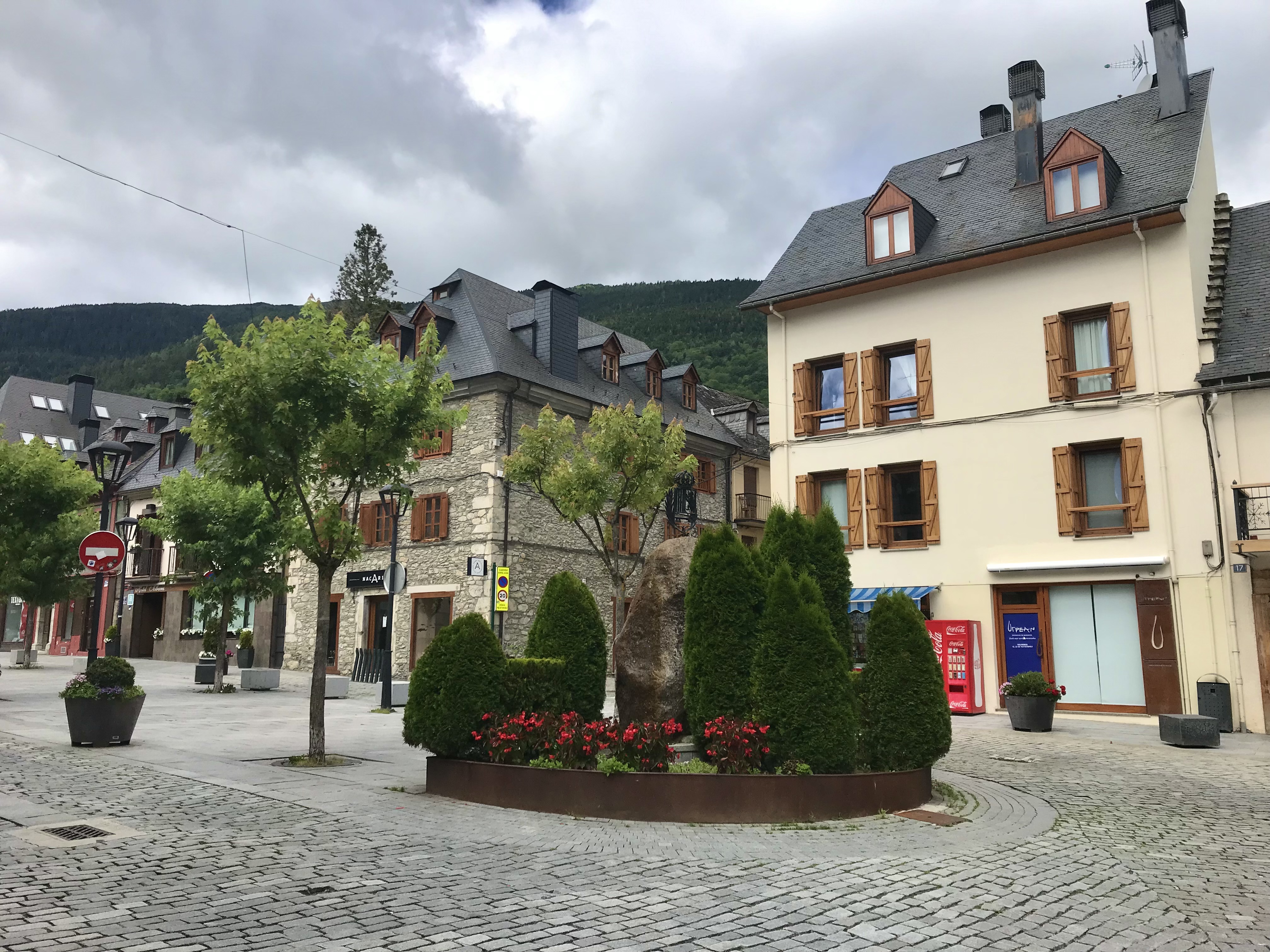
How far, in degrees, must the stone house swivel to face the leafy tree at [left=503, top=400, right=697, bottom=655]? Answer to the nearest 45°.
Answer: approximately 45° to its left

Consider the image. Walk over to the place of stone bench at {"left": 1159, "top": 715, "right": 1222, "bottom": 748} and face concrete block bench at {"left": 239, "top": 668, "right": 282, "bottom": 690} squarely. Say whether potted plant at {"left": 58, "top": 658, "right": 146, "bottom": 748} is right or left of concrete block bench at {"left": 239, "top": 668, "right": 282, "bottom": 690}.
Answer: left

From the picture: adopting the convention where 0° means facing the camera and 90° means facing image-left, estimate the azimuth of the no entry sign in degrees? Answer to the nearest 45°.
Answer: approximately 0°

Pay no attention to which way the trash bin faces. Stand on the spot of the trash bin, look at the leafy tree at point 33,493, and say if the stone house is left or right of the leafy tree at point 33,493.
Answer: right

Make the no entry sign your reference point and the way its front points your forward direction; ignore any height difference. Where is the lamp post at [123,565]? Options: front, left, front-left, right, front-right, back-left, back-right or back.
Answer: back

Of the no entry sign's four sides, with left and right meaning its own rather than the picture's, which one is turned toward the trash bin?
left

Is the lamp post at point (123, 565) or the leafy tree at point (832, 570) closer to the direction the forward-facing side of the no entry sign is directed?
the leafy tree

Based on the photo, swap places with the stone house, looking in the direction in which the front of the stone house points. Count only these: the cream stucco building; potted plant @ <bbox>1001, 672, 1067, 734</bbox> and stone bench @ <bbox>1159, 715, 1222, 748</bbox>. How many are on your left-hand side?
3

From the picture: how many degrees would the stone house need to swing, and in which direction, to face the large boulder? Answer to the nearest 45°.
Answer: approximately 45° to its left

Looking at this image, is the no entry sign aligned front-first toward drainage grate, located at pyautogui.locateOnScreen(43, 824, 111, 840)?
yes

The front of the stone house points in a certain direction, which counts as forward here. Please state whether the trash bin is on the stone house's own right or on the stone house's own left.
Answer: on the stone house's own left

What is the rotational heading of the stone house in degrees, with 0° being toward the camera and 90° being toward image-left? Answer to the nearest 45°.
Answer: approximately 45°
